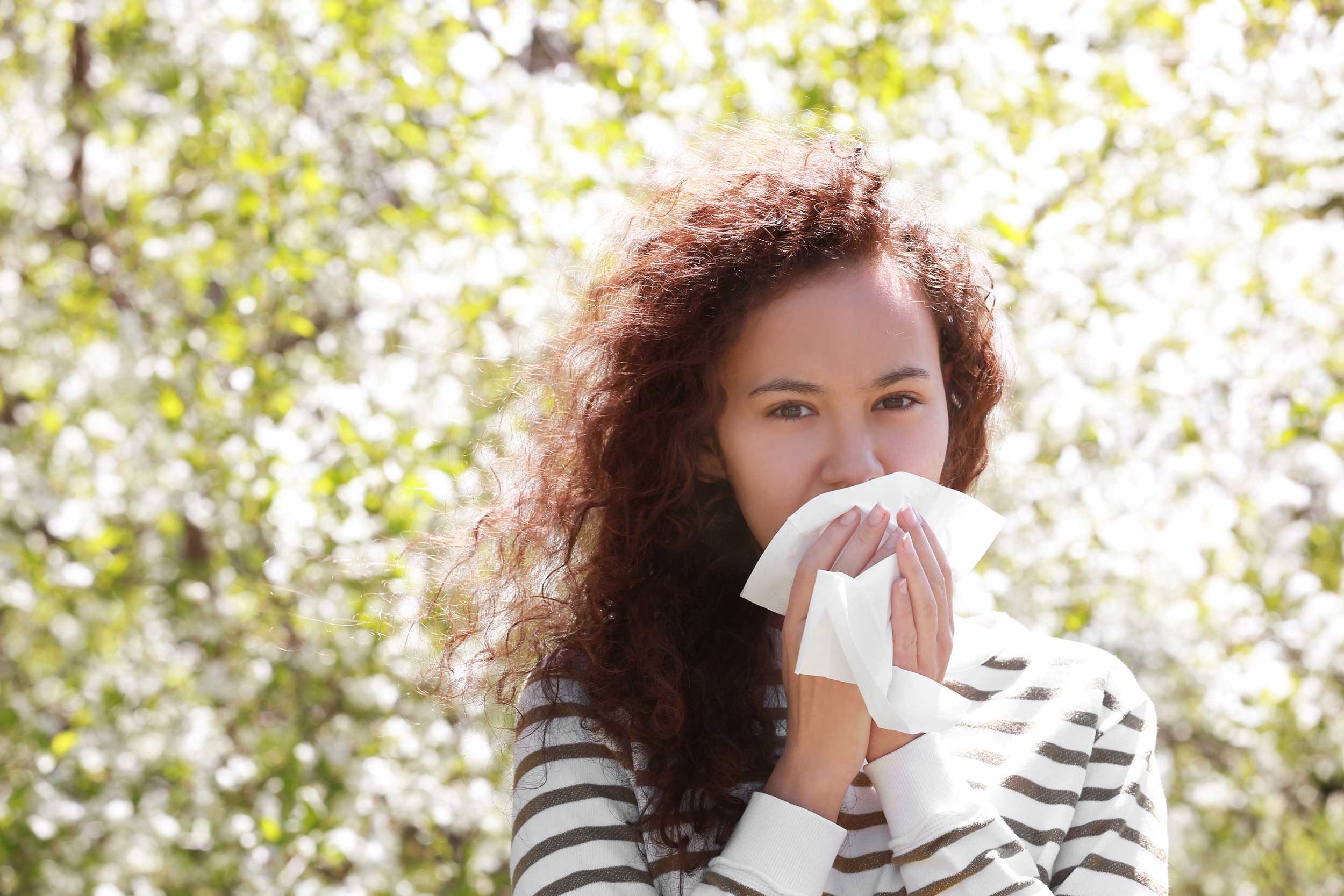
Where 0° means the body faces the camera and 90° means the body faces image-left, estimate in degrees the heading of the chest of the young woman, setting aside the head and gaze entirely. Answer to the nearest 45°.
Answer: approximately 0°
